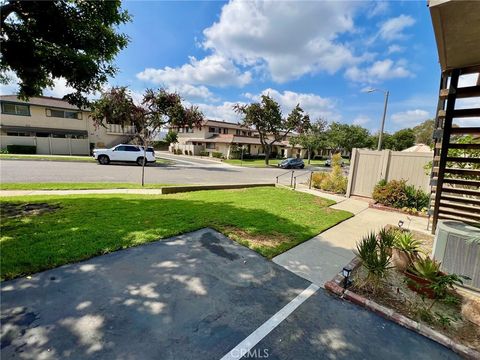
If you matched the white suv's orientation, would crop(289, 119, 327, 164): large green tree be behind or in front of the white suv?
behind

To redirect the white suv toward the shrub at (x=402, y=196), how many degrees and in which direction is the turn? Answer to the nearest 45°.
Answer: approximately 135° to its left

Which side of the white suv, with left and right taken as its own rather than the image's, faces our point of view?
left

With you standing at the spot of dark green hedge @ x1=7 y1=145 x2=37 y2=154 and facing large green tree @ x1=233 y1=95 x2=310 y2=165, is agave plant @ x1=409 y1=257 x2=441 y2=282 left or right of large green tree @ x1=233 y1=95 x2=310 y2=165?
right

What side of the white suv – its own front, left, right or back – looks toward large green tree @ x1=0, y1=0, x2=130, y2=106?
left

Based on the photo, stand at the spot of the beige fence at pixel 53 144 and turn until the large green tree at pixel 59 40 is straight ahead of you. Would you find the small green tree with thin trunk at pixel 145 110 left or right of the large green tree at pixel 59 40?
left

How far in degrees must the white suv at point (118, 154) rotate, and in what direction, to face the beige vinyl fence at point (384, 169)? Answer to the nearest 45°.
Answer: approximately 135° to its left
